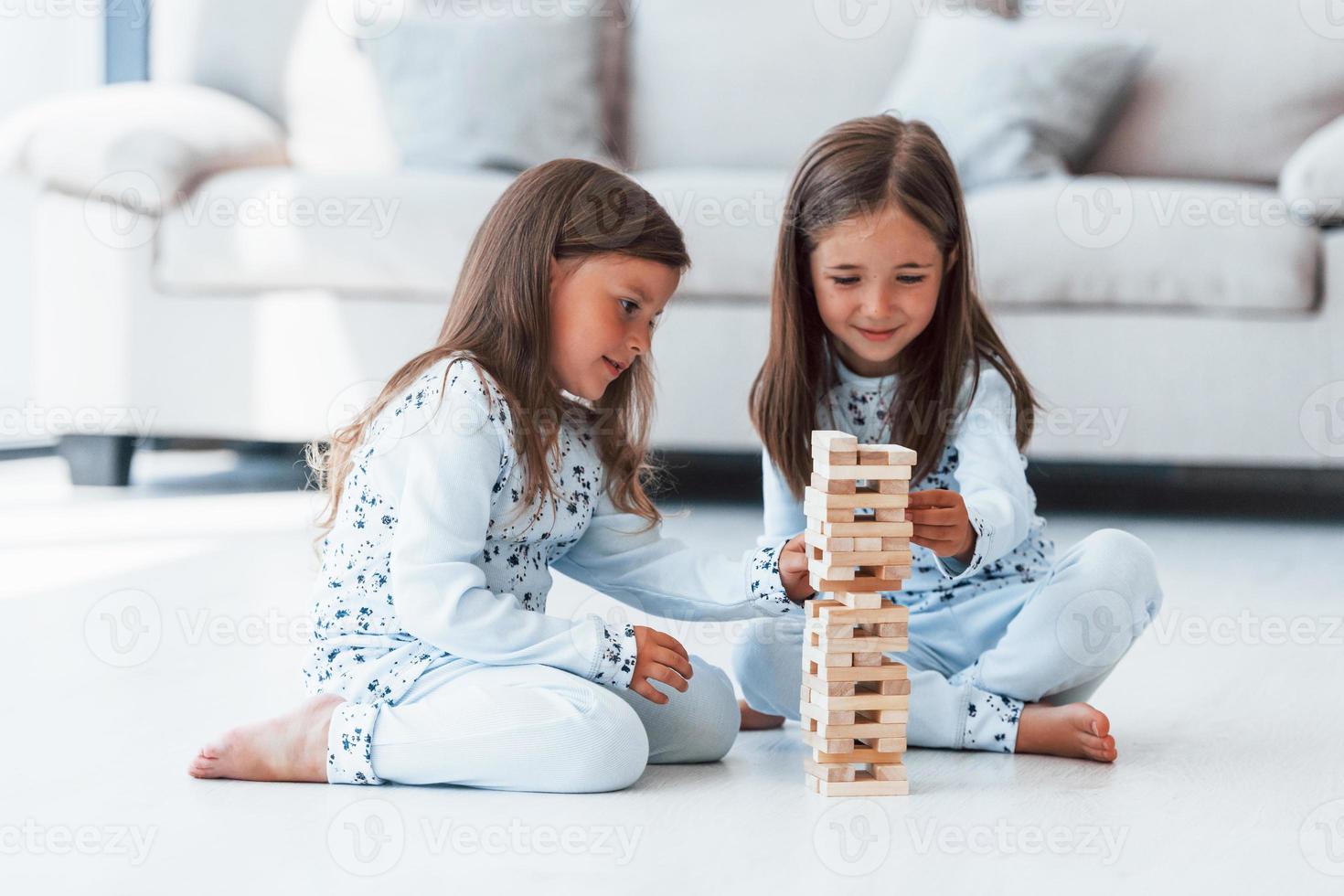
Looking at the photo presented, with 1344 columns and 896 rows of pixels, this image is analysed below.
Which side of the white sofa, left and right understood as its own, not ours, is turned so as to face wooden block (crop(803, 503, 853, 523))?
front

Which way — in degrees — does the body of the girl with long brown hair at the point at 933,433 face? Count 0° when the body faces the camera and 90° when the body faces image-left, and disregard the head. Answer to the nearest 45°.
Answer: approximately 0°

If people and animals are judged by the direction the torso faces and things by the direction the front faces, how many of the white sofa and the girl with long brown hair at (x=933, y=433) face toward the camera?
2

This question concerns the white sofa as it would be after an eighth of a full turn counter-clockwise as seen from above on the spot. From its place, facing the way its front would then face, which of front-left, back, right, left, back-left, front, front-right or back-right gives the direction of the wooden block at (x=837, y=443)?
front-right

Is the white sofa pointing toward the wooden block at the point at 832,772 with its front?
yes

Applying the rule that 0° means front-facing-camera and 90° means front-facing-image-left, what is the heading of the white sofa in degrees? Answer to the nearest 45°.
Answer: approximately 0°

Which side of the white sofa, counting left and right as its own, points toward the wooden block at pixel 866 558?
front

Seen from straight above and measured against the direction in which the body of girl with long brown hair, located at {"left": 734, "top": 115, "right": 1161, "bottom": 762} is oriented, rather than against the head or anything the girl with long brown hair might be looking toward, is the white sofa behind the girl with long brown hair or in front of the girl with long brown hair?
behind
